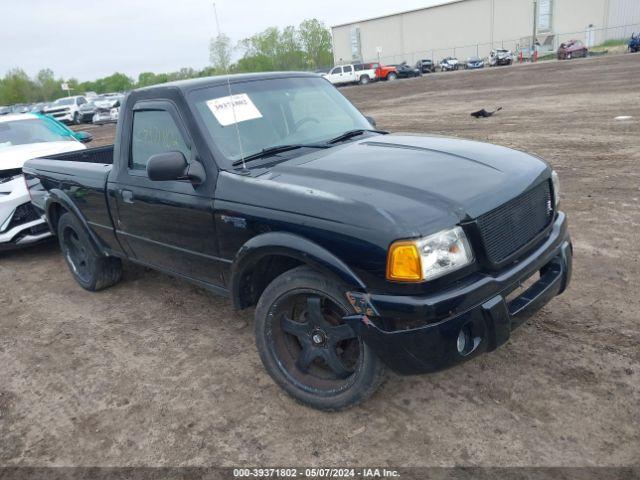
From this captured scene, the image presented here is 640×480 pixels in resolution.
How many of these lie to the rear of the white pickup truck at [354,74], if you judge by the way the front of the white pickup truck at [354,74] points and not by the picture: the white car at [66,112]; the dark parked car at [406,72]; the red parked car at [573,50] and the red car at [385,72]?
3

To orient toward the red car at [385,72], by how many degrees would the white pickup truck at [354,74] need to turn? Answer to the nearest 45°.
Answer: approximately 180°

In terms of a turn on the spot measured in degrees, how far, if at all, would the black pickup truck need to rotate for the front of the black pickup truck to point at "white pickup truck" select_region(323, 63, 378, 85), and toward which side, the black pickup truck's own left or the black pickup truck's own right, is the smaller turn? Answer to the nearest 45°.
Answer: approximately 135° to the black pickup truck's own left

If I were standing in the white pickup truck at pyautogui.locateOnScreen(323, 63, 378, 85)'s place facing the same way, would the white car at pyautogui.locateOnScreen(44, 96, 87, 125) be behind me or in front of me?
in front

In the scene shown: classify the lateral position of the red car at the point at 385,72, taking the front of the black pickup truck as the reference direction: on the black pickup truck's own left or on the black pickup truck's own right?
on the black pickup truck's own left

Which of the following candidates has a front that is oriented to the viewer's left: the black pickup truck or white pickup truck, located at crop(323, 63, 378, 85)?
the white pickup truck

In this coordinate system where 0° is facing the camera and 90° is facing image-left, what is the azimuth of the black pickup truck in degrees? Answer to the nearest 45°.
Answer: approximately 315°

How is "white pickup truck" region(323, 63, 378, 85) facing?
to the viewer's left

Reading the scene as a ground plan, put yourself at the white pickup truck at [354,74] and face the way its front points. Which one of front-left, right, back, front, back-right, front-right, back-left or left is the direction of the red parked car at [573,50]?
back

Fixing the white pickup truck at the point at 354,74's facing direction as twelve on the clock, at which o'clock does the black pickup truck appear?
The black pickup truck is roughly at 9 o'clock from the white pickup truck.

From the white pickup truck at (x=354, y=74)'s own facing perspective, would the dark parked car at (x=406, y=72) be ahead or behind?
behind

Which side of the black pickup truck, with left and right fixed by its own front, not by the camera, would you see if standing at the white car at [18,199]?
back

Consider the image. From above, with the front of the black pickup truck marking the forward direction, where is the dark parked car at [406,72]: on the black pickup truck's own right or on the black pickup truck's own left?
on the black pickup truck's own left

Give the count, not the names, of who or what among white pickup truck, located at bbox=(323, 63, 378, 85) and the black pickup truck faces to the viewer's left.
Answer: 1

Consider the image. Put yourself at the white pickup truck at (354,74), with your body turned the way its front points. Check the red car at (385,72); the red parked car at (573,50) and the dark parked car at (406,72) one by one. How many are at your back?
3
